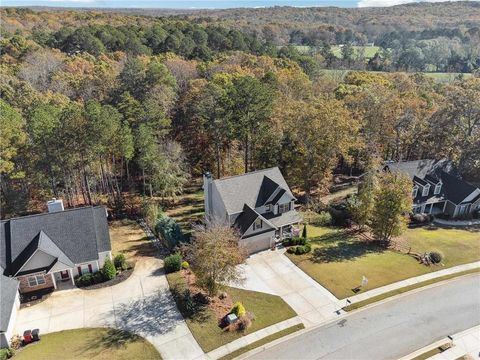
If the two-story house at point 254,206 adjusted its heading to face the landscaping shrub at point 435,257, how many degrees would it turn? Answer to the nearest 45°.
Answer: approximately 45° to its left

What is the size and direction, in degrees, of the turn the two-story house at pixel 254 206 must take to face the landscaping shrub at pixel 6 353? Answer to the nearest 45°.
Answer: approximately 90° to its right

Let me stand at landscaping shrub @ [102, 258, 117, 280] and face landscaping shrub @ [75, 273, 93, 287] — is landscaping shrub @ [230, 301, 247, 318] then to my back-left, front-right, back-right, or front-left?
back-left

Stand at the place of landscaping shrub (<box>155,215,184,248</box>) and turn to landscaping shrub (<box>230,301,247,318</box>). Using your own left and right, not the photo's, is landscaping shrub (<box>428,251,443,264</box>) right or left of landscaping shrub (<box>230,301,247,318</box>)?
left

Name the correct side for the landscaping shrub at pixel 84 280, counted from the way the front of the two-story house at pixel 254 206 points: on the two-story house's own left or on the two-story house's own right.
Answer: on the two-story house's own right

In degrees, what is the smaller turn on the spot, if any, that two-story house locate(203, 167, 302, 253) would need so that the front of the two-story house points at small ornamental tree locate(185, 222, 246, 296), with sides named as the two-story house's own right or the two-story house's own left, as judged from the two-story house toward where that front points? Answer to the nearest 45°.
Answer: approximately 45° to the two-story house's own right

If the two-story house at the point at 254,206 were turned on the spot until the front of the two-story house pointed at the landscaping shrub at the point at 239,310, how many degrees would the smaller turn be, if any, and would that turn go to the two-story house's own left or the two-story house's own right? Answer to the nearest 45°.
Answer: approximately 45° to the two-story house's own right

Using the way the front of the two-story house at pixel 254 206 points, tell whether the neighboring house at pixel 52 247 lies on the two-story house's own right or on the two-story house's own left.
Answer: on the two-story house's own right

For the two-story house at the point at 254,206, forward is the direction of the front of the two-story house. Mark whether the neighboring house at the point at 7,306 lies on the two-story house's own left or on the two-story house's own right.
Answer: on the two-story house's own right

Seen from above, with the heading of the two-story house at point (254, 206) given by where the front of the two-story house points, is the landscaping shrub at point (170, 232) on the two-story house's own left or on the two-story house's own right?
on the two-story house's own right

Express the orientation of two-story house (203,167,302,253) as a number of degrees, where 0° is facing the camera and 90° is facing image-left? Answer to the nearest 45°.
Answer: approximately 315°

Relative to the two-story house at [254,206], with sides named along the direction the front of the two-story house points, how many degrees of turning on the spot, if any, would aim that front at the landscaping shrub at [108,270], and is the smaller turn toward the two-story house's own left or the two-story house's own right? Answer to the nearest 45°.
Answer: approximately 90° to the two-story house's own right
